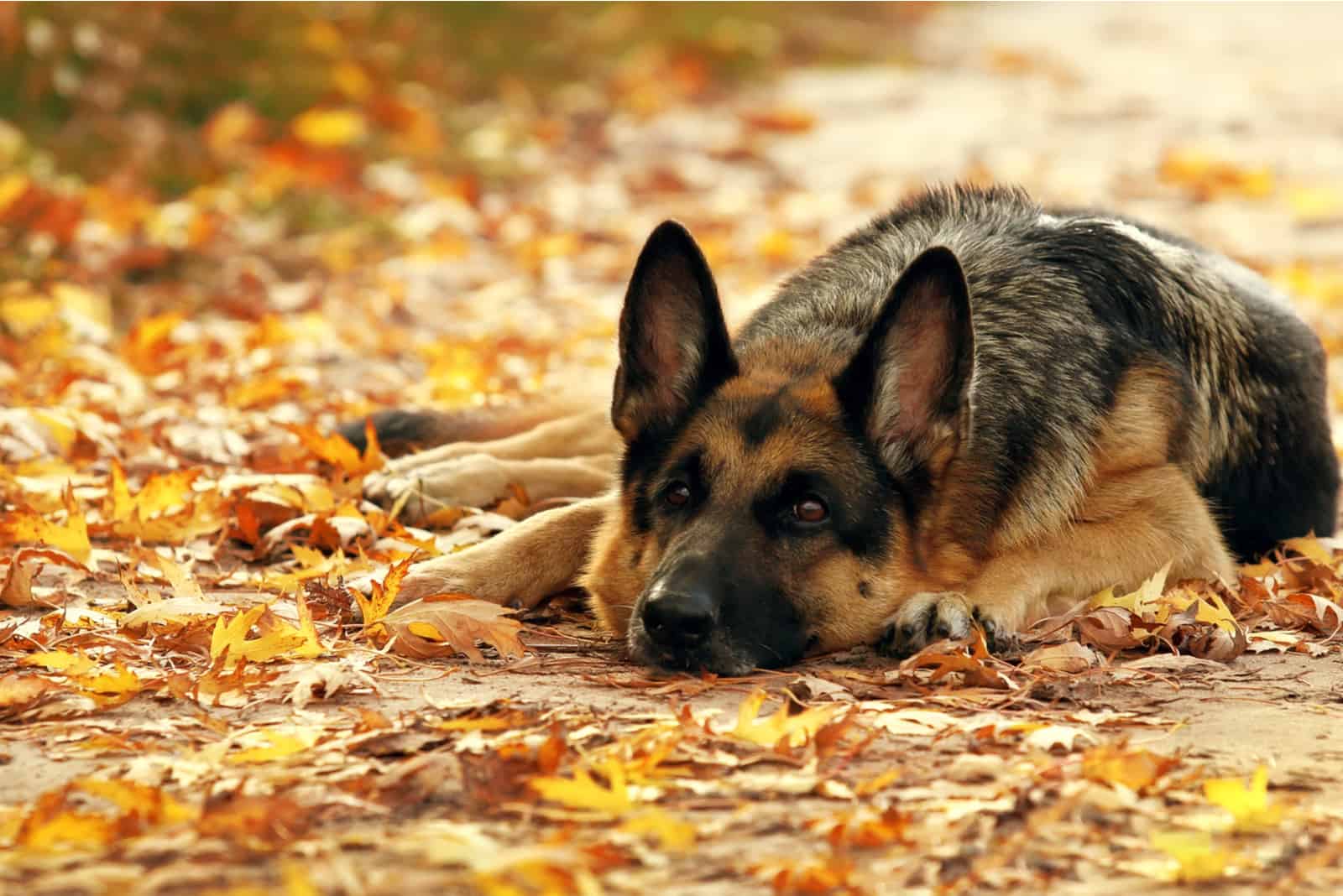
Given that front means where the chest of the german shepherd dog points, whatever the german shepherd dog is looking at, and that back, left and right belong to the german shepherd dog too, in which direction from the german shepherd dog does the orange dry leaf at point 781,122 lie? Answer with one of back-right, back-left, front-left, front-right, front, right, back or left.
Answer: back-right

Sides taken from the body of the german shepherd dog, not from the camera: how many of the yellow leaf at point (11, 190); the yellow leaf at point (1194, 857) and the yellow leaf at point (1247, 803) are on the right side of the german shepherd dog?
1

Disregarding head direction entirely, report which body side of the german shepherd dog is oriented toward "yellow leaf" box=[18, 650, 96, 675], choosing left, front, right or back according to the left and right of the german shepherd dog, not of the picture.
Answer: front

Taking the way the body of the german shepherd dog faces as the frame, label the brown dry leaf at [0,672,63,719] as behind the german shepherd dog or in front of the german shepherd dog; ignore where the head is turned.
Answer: in front

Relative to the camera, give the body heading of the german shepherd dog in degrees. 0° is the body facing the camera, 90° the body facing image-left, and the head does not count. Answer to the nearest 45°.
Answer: approximately 45°

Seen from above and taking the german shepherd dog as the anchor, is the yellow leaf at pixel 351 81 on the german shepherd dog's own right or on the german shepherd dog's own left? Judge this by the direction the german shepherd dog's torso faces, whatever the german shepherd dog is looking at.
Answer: on the german shepherd dog's own right

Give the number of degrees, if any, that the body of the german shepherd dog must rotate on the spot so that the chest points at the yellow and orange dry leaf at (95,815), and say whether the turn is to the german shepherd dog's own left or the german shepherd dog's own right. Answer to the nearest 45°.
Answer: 0° — it already faces it

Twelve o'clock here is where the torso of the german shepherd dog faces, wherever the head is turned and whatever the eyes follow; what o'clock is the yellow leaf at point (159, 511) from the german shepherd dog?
The yellow leaf is roughly at 2 o'clock from the german shepherd dog.

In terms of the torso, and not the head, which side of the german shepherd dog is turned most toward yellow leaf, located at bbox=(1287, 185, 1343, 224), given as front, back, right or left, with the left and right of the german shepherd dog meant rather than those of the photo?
back

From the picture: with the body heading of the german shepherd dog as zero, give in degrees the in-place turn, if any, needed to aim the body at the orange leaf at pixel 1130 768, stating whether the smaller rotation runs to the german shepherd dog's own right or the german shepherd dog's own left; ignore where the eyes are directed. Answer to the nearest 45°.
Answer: approximately 45° to the german shepherd dog's own left

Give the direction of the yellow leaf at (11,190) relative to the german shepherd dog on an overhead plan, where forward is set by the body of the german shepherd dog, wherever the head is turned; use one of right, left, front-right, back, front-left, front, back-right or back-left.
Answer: right

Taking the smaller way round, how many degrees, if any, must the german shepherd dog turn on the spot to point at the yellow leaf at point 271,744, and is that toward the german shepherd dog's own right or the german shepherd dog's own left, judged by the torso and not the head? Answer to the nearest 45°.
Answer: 0° — it already faces it

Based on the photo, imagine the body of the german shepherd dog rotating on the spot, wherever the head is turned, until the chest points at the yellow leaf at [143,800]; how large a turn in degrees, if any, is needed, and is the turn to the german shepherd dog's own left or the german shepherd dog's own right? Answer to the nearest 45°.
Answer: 0° — it already faces it

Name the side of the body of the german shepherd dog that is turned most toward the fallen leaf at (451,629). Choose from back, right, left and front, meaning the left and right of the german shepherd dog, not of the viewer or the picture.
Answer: front
